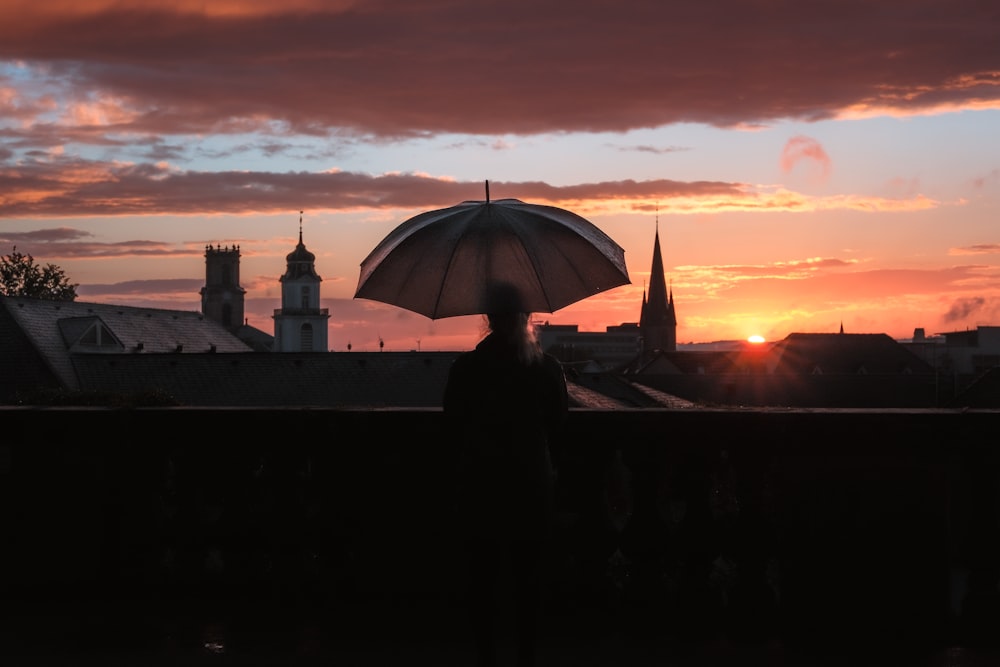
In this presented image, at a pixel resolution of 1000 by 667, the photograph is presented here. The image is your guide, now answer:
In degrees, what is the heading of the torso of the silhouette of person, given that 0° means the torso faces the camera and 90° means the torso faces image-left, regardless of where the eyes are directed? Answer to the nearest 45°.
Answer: approximately 180°

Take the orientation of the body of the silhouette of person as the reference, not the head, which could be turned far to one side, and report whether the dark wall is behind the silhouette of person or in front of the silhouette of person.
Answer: in front
